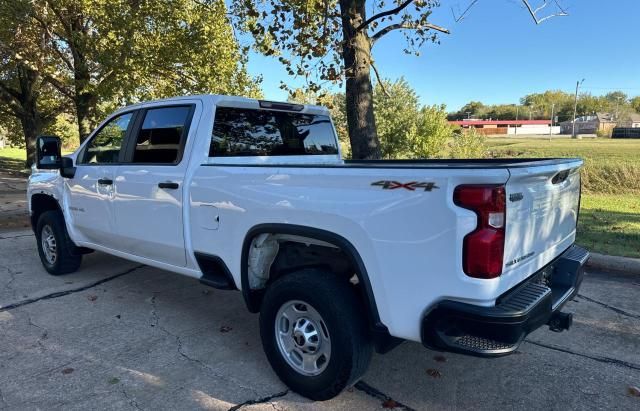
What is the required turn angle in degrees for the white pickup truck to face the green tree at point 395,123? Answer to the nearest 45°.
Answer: approximately 45° to its right

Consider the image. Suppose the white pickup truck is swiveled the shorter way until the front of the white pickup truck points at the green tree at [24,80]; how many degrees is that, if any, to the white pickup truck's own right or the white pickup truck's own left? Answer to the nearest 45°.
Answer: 0° — it already faces it

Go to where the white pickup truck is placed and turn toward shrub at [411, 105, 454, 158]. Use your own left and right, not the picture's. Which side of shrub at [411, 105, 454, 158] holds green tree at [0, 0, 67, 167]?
left

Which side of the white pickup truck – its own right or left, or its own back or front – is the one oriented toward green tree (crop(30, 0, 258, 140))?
front

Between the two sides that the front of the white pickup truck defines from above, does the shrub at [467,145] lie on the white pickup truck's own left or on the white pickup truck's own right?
on the white pickup truck's own right

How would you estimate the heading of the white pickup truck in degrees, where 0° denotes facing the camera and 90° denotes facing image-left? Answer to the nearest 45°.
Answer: approximately 135°
